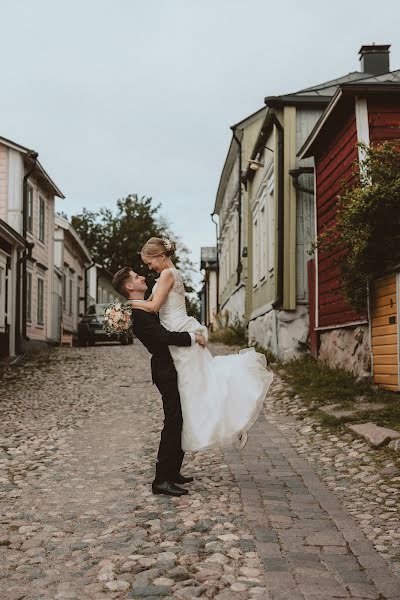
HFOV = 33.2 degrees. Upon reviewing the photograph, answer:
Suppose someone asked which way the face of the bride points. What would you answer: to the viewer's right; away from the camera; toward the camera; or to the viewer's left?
to the viewer's left

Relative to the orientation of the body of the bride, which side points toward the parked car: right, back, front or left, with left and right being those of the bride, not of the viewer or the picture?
right

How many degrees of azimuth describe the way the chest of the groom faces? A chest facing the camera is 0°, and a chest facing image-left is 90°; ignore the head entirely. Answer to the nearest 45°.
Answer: approximately 270°

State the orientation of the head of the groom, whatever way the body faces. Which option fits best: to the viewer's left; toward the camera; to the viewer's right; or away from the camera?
to the viewer's right

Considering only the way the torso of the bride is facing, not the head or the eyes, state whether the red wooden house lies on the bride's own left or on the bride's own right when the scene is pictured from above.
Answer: on the bride's own right

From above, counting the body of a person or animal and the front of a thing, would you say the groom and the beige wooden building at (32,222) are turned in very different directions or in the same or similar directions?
same or similar directions

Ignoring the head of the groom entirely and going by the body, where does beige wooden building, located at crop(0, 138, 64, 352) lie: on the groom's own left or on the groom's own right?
on the groom's own left

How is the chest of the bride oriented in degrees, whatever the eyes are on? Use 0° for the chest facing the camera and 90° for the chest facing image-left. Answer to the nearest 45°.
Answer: approximately 90°

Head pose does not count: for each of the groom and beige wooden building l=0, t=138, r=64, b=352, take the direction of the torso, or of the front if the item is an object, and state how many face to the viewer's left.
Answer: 0

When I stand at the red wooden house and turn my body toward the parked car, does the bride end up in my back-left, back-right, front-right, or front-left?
back-left

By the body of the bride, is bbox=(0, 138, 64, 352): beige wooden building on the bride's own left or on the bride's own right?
on the bride's own right

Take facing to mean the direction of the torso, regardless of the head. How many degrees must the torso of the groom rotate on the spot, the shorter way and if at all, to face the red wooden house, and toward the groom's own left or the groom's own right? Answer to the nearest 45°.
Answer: approximately 45° to the groom's own left

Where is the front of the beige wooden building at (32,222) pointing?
to the viewer's right

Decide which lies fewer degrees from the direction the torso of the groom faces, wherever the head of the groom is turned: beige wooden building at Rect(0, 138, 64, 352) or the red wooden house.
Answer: the red wooden house
